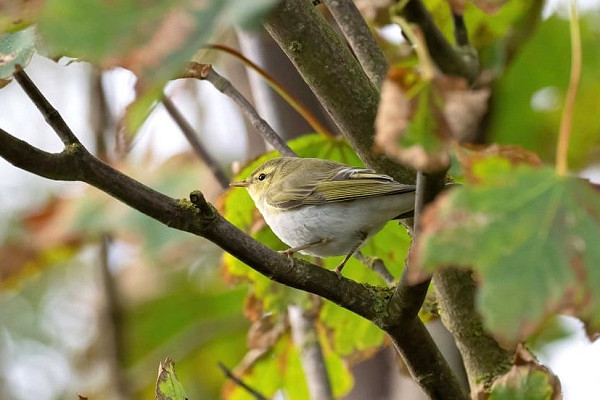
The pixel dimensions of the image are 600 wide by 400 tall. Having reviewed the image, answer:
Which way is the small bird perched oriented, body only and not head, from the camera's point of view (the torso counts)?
to the viewer's left

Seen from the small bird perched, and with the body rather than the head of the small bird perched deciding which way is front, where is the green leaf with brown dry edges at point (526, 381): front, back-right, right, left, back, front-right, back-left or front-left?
left
